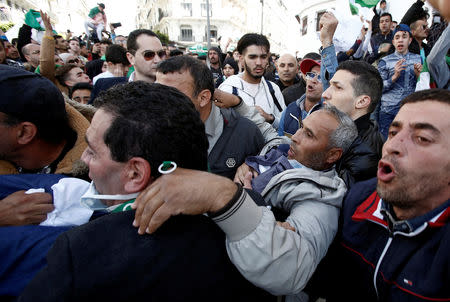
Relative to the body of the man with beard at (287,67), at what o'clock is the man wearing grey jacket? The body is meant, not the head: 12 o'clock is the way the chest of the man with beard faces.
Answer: The man wearing grey jacket is roughly at 12 o'clock from the man with beard.

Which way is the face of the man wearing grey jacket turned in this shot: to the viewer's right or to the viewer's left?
to the viewer's left

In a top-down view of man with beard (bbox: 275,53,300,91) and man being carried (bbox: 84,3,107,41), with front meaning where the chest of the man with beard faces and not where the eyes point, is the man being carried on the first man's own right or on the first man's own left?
on the first man's own right

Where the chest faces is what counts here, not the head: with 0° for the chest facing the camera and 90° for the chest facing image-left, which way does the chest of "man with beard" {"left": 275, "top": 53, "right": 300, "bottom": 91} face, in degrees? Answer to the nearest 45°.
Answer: approximately 0°

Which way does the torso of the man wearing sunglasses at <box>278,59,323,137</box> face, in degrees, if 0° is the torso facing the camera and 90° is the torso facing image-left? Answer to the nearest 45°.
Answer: approximately 45°

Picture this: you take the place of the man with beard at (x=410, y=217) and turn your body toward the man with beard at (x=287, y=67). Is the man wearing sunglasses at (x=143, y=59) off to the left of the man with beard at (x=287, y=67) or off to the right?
left

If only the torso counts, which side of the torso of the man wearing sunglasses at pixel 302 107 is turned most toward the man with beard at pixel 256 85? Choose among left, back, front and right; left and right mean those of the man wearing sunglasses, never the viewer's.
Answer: right

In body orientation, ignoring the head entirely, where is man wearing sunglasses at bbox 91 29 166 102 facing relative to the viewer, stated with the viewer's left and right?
facing the viewer and to the right of the viewer

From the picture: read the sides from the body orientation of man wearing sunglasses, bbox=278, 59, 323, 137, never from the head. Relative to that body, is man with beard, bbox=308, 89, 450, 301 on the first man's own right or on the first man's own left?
on the first man's own left

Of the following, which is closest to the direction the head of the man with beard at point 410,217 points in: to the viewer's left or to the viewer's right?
to the viewer's left

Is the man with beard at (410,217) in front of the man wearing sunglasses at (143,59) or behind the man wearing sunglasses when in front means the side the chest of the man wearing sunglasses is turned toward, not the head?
in front

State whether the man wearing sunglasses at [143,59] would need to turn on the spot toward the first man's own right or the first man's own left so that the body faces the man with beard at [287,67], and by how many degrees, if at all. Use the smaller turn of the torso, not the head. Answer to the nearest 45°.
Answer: approximately 45° to the first man's own left
